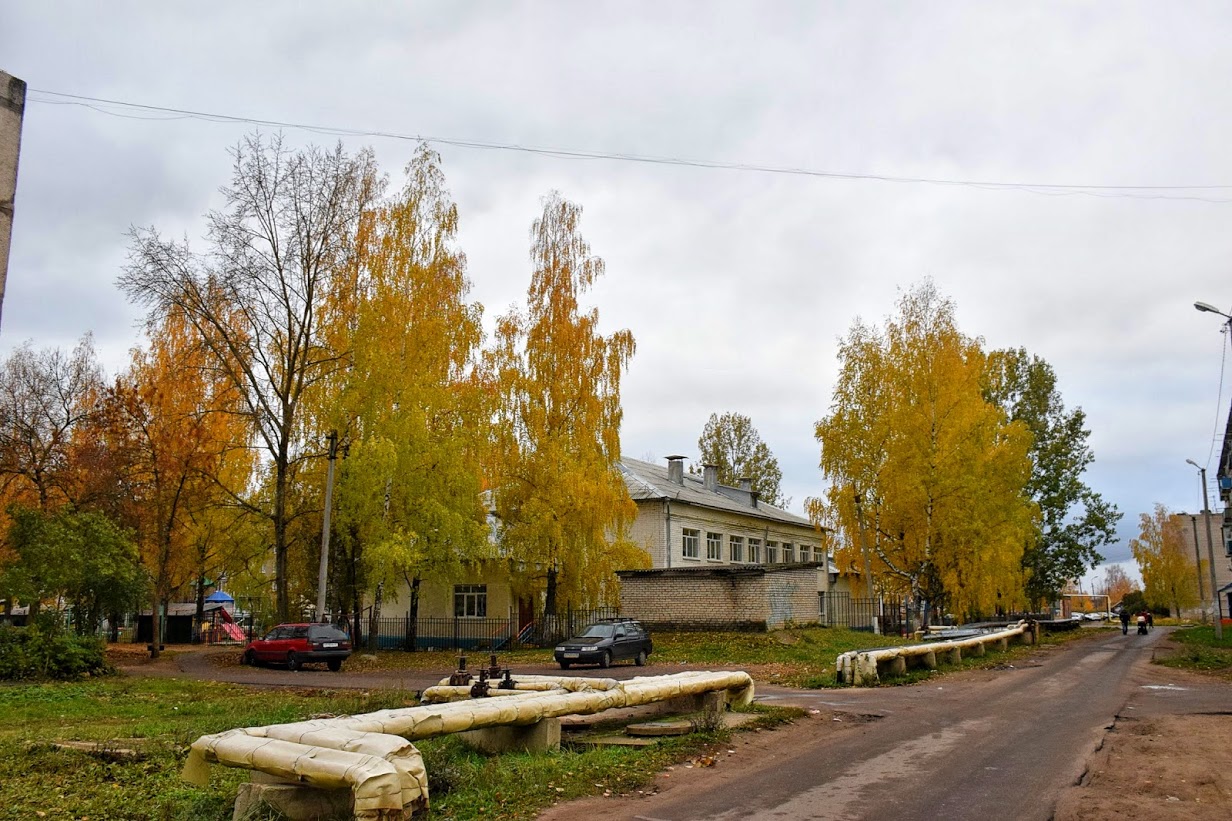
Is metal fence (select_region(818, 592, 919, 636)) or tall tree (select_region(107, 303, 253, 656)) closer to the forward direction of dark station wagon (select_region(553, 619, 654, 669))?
the tall tree

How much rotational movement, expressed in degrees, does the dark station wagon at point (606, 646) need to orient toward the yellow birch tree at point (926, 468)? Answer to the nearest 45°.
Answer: approximately 180°

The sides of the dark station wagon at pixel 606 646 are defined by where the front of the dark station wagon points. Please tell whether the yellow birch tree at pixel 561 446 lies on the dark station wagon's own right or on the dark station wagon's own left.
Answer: on the dark station wagon's own right

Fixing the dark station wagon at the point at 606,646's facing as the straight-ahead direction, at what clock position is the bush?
The bush is roughly at 1 o'clock from the dark station wagon.

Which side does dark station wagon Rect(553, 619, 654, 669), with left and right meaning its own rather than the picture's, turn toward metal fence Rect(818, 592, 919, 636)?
back

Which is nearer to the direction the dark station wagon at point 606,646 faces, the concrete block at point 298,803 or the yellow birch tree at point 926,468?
the concrete block

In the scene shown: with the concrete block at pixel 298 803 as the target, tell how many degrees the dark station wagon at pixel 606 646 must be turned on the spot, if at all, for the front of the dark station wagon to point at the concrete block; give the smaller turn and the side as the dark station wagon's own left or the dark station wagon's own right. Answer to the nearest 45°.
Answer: approximately 45° to the dark station wagon's own left

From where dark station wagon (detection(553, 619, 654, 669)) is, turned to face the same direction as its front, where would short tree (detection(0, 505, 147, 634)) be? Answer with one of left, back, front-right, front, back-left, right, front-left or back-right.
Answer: front-right

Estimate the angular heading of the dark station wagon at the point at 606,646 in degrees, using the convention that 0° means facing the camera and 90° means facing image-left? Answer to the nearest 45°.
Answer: approximately 45°

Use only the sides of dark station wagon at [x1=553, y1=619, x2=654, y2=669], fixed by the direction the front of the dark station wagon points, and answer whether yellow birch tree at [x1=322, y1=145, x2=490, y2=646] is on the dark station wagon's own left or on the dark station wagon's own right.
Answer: on the dark station wagon's own right
